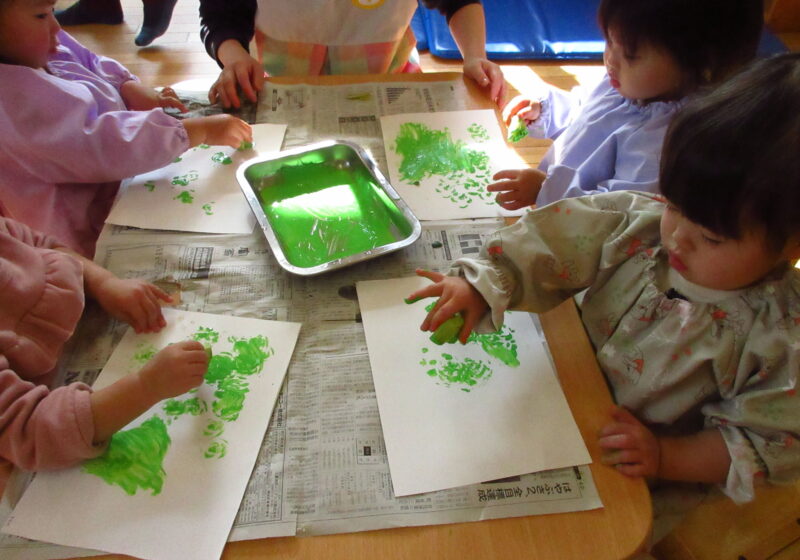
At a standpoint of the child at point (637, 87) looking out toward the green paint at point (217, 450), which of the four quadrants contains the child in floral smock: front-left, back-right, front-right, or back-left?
front-left

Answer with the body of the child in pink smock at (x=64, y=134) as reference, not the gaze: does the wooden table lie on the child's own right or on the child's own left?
on the child's own right

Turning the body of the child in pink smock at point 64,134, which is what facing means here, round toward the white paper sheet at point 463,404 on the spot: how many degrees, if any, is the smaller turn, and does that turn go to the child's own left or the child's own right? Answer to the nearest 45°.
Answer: approximately 45° to the child's own right

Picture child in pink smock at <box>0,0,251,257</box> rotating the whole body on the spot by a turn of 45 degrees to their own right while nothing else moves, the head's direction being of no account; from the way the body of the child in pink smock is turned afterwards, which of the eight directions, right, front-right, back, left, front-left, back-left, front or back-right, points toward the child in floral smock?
front

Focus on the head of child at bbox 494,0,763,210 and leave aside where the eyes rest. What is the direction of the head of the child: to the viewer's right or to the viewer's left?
to the viewer's left

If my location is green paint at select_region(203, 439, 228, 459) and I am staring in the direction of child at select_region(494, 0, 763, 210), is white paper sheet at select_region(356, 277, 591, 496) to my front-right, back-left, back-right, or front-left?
front-right

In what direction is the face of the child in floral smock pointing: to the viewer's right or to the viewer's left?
to the viewer's left

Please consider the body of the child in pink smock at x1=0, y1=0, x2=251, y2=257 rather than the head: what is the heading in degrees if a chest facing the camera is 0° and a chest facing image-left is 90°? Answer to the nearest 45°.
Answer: approximately 270°

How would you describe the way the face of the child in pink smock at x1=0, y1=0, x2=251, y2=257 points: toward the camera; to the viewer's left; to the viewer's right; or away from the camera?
to the viewer's right
